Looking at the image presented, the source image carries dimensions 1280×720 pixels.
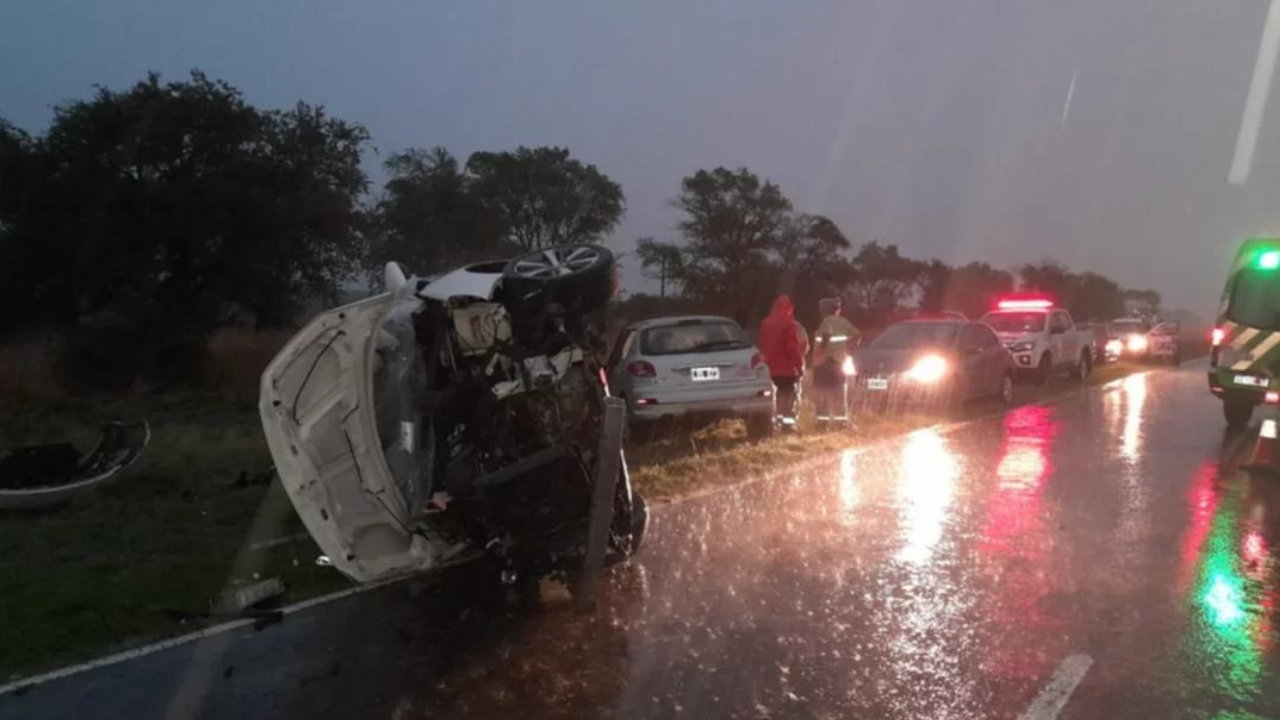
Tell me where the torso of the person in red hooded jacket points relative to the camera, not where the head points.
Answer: away from the camera

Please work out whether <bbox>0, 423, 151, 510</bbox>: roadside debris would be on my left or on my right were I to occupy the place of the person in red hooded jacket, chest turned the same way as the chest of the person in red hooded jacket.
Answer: on my left

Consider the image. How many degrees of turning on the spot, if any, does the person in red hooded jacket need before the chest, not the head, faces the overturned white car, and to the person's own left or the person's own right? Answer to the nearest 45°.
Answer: approximately 180°

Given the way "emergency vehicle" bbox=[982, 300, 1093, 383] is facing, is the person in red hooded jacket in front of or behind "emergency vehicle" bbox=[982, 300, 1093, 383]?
in front

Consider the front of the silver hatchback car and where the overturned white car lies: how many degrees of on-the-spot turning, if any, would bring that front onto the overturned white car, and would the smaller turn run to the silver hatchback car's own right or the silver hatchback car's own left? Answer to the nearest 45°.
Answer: approximately 180°

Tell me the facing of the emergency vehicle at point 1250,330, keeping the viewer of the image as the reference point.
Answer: facing away from the viewer

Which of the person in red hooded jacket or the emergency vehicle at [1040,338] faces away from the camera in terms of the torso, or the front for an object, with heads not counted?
the person in red hooded jacket

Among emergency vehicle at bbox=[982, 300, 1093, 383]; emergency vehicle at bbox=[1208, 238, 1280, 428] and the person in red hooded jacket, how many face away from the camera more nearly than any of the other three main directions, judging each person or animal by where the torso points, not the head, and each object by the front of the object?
2

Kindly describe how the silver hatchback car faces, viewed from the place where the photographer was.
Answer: facing away from the viewer

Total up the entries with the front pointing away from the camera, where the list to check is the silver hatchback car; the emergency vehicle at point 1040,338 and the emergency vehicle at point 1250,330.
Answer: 2
